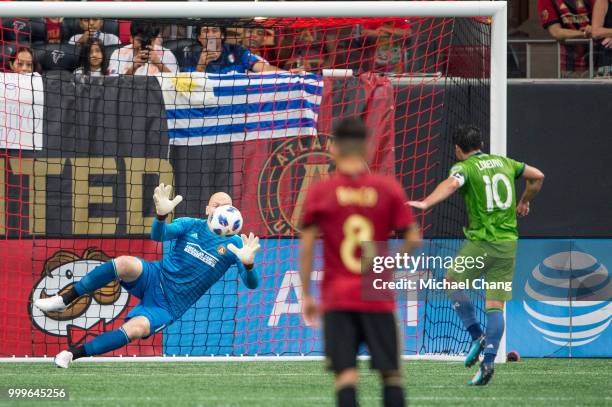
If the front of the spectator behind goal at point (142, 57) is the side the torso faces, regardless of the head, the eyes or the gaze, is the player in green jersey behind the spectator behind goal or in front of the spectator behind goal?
in front

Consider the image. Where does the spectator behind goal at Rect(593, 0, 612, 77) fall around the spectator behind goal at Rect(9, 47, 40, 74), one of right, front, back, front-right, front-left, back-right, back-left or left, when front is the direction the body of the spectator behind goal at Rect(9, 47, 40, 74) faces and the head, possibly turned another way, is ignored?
left

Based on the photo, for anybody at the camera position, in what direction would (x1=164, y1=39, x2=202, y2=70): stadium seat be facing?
facing the viewer

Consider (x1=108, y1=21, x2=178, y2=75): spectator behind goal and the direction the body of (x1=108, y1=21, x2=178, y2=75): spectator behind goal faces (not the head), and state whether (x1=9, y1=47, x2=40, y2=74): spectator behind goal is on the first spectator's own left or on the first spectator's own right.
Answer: on the first spectator's own right

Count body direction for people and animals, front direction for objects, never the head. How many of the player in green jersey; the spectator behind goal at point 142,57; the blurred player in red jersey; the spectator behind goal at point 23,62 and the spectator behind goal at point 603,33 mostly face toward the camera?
3

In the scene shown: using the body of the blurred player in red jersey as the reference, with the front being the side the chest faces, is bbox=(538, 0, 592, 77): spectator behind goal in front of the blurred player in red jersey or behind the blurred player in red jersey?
in front

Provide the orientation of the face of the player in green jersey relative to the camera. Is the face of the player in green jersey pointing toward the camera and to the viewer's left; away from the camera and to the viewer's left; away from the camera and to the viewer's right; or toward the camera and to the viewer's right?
away from the camera and to the viewer's left

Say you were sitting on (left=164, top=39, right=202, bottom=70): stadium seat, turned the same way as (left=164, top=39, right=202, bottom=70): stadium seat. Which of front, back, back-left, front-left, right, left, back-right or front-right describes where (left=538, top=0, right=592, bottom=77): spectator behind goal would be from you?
left

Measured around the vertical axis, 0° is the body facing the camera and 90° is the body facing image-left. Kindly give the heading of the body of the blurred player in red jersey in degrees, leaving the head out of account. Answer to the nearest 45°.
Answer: approximately 180°

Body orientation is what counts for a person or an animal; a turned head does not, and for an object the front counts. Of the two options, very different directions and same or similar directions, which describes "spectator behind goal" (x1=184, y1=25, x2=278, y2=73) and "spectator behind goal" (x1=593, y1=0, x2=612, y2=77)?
same or similar directions

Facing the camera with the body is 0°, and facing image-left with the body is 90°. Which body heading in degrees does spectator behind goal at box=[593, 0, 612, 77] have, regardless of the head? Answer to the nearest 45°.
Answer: approximately 0°

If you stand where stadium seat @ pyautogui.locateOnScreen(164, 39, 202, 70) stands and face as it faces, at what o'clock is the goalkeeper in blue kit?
The goalkeeper in blue kit is roughly at 12 o'clock from the stadium seat.

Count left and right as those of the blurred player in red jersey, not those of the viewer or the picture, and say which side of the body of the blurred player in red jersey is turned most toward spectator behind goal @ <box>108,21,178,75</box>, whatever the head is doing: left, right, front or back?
front

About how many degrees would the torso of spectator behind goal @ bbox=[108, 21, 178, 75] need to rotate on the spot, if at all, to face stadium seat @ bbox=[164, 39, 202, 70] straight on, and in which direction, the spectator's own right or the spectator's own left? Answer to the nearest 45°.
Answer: approximately 90° to the spectator's own left

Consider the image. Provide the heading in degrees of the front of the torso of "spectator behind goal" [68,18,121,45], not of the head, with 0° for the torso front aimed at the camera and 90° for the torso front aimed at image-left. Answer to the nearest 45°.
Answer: approximately 0°

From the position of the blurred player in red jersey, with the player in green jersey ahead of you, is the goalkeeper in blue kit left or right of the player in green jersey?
left

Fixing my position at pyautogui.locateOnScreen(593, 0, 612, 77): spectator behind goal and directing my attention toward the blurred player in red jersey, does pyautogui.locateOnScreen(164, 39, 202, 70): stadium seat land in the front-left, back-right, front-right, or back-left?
front-right

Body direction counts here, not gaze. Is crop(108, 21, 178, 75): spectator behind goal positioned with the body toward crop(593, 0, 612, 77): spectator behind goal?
no

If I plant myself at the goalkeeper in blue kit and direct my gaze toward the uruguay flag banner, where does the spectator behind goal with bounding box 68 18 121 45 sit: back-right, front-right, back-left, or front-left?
front-left

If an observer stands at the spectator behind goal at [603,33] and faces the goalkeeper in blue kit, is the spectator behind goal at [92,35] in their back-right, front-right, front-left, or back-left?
front-right

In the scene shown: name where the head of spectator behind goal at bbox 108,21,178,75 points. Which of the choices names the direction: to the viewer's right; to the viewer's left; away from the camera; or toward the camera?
toward the camera
